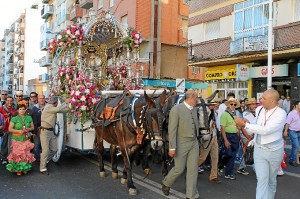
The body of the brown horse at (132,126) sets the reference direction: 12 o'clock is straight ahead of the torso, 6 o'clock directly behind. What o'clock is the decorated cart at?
The decorated cart is roughly at 7 o'clock from the brown horse.

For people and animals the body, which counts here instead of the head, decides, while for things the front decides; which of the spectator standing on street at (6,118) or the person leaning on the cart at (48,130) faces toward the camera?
the spectator standing on street at (6,118)

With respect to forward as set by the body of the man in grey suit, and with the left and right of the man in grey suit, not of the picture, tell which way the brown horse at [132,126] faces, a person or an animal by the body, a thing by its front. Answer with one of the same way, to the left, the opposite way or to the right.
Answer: the same way

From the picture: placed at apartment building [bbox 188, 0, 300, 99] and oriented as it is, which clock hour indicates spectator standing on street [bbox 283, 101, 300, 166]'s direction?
The spectator standing on street is roughly at 10 o'clock from the apartment building.

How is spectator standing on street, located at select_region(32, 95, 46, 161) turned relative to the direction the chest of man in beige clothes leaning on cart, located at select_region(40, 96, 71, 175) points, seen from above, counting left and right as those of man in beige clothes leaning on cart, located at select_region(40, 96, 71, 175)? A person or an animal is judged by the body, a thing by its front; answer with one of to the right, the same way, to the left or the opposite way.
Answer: to the right

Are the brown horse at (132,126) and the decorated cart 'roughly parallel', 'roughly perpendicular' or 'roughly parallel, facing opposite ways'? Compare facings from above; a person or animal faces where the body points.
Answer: roughly parallel

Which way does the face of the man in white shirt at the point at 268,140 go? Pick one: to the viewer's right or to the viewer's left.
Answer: to the viewer's left

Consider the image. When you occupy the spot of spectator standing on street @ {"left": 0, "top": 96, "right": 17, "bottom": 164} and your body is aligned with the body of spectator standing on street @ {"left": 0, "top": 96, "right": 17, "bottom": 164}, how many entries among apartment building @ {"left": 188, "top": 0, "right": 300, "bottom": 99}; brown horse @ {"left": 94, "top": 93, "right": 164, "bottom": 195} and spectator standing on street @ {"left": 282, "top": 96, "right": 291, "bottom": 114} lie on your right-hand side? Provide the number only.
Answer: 0

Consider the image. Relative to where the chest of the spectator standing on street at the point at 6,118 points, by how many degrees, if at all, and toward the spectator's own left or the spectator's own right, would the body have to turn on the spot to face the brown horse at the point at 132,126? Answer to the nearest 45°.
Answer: approximately 45° to the spectator's own left

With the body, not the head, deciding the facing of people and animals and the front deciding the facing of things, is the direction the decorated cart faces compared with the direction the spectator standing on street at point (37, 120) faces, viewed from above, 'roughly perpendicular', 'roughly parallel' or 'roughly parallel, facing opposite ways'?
roughly parallel

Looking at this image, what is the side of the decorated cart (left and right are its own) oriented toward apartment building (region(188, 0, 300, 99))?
left

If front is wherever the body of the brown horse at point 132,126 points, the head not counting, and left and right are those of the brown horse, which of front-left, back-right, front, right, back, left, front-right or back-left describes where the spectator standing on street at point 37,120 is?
back

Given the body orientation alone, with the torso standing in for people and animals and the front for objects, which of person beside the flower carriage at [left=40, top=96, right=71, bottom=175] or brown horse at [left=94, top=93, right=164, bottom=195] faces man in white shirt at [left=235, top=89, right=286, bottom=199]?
the brown horse

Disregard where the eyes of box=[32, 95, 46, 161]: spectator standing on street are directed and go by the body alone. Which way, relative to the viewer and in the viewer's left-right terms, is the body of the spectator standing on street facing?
facing the viewer and to the right of the viewer

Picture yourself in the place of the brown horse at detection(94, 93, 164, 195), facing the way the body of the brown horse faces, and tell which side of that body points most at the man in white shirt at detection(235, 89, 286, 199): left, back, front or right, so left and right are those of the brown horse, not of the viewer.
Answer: front
